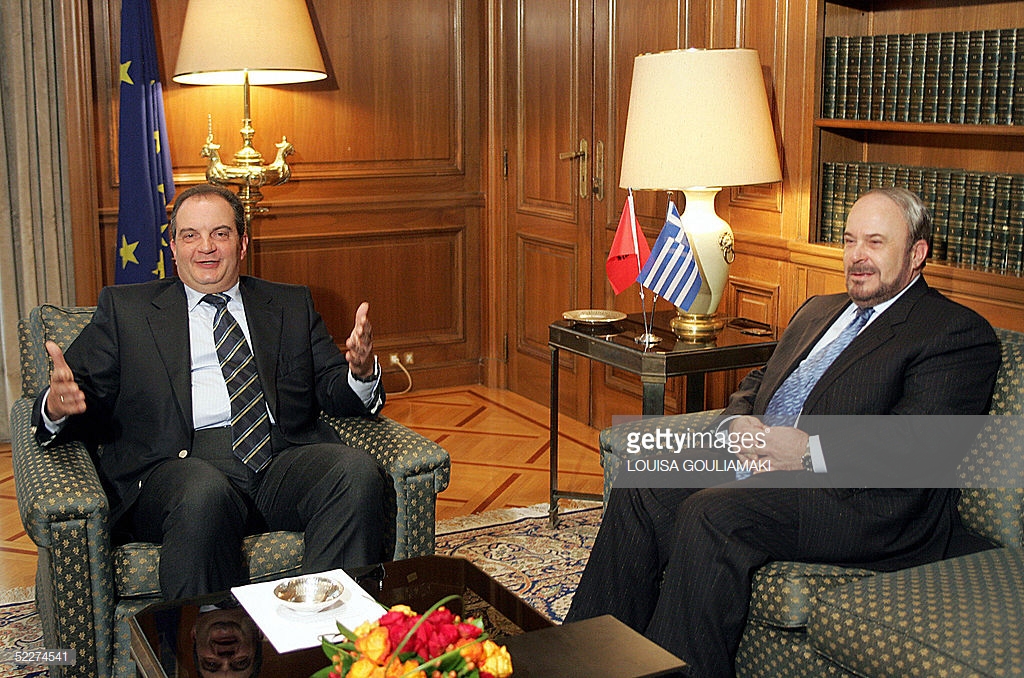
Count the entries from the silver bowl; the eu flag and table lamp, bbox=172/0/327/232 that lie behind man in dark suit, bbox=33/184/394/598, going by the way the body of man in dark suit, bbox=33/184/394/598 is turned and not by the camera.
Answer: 2

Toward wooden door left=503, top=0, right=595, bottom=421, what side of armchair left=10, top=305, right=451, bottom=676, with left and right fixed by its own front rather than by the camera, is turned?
left

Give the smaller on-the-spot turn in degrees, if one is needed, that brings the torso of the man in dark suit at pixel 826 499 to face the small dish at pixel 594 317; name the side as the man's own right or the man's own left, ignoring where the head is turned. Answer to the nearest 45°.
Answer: approximately 90° to the man's own right

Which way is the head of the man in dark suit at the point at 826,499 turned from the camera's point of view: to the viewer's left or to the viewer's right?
to the viewer's left

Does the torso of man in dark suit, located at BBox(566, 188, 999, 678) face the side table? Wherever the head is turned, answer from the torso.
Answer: no

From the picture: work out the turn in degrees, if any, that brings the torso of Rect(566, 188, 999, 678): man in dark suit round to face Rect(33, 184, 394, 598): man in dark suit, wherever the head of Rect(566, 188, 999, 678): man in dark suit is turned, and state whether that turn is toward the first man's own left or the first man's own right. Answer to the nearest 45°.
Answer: approximately 45° to the first man's own right

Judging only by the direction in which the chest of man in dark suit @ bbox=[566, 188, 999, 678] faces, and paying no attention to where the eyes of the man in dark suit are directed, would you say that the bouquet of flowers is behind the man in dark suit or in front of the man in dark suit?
in front

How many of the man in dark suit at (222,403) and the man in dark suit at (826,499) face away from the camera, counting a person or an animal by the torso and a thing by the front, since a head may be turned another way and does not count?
0

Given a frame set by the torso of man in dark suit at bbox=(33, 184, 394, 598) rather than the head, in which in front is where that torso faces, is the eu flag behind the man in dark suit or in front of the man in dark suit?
behind

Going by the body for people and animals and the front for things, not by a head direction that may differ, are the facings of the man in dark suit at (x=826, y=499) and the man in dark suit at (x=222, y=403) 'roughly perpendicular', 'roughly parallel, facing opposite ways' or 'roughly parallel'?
roughly perpendicular

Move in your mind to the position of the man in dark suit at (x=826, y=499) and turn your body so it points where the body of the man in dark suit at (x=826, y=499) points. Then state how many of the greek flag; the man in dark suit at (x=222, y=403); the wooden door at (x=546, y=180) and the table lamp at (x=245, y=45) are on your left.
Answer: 0

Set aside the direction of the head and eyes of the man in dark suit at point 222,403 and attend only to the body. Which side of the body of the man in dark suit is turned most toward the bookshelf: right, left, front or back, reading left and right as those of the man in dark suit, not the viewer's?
left

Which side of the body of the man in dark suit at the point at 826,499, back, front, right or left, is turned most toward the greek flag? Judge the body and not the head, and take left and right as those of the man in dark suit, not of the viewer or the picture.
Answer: right

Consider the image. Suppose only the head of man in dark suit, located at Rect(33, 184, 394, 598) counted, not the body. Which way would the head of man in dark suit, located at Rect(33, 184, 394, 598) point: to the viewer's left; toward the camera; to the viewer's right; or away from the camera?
toward the camera

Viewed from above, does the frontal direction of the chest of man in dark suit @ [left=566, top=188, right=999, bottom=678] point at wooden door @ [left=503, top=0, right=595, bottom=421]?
no

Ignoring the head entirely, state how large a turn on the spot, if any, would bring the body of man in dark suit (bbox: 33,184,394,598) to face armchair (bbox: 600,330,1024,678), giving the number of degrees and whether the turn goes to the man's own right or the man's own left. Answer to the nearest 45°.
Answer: approximately 45° to the man's own left

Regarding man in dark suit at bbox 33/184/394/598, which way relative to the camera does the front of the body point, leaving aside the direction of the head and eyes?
toward the camera

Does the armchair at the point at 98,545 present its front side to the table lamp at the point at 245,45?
no
